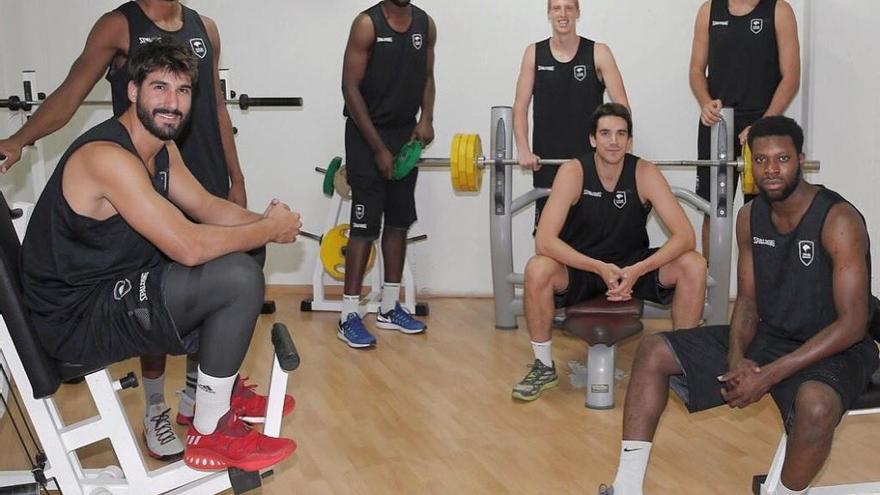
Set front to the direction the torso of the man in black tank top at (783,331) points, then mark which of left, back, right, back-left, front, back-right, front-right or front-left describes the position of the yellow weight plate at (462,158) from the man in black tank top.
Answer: right

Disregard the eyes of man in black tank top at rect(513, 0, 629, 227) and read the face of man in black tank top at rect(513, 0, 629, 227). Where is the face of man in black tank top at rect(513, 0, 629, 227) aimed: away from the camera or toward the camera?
toward the camera

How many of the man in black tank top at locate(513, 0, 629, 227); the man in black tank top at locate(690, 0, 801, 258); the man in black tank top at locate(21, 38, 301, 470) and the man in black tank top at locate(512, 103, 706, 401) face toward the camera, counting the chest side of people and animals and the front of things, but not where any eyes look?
3

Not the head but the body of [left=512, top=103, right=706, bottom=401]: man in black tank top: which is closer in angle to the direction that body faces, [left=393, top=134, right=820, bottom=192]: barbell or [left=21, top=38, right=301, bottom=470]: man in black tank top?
the man in black tank top

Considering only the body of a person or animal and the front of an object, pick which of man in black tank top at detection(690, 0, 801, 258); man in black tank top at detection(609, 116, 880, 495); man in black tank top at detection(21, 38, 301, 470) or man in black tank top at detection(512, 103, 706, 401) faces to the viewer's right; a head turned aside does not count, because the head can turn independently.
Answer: man in black tank top at detection(21, 38, 301, 470)

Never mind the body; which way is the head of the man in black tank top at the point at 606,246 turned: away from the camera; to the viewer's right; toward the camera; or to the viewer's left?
toward the camera

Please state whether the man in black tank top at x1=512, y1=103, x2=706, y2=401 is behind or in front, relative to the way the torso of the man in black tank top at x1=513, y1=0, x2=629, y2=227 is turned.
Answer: in front

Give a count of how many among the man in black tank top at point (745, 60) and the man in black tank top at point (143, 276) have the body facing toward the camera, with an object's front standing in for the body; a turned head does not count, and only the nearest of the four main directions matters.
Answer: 1

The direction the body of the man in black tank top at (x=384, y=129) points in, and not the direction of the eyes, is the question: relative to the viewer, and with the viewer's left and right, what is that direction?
facing the viewer and to the right of the viewer

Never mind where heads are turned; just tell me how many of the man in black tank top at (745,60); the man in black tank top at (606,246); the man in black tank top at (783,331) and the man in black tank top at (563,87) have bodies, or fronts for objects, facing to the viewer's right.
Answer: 0

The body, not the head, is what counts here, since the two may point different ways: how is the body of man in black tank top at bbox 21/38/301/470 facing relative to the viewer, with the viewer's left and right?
facing to the right of the viewer

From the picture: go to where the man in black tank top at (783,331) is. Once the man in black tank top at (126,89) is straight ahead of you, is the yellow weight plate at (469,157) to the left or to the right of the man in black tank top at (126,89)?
right

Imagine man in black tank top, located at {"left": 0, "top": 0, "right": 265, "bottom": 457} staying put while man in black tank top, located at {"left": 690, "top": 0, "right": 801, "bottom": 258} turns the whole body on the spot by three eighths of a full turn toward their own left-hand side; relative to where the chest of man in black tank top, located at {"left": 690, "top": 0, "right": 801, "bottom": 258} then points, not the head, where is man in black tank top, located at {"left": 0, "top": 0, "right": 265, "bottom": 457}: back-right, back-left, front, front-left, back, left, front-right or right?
back

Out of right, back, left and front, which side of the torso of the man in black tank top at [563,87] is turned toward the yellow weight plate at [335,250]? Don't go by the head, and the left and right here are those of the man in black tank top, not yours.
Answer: right

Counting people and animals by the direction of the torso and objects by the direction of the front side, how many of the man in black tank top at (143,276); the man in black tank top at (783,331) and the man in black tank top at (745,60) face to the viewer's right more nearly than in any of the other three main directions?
1

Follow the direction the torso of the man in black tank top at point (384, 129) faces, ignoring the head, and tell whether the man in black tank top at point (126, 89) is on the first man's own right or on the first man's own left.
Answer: on the first man's own right

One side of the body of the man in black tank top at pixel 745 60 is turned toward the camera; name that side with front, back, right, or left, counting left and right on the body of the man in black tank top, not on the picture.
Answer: front
